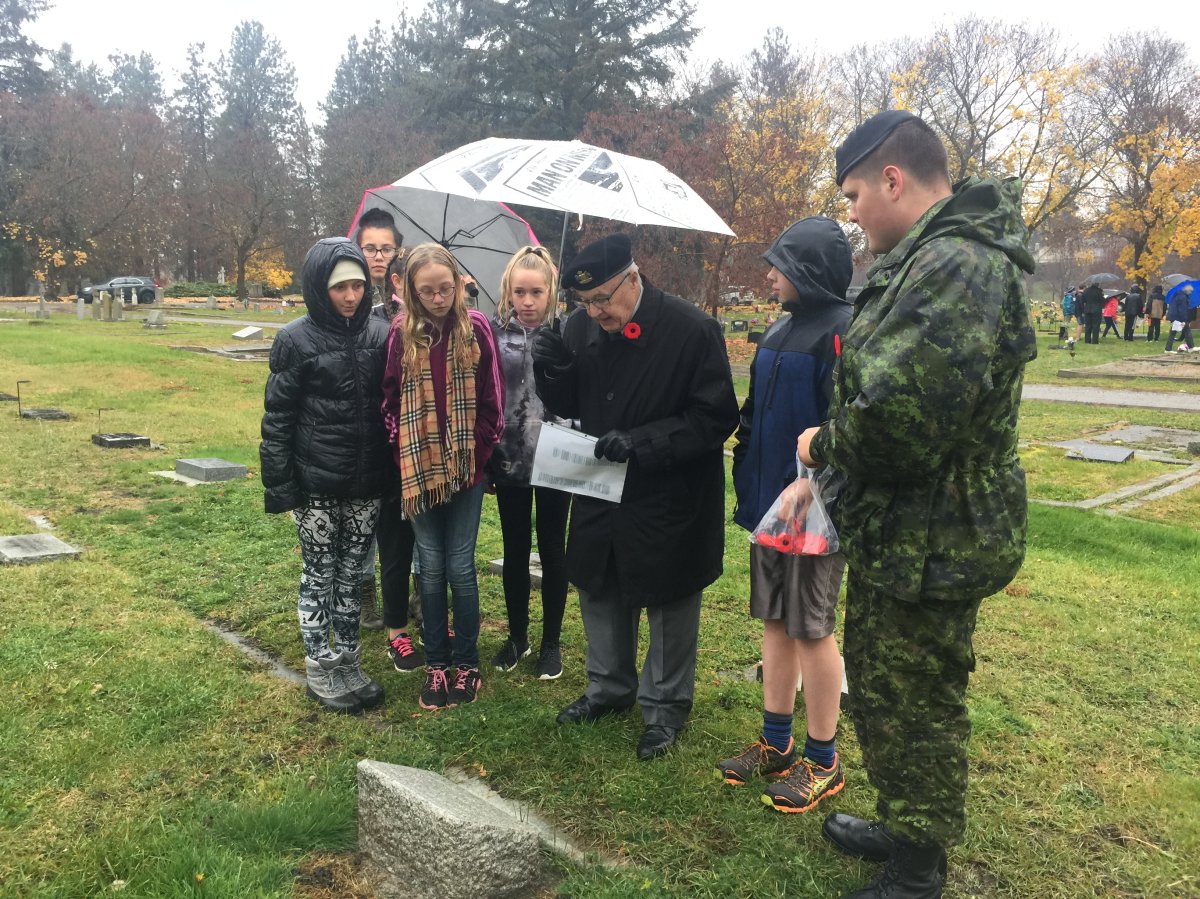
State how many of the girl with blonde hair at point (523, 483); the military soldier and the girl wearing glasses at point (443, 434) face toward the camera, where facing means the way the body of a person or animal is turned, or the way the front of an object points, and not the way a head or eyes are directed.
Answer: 2

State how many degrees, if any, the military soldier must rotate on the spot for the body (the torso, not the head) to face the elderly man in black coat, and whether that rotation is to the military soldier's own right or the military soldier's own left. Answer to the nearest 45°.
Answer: approximately 45° to the military soldier's own right

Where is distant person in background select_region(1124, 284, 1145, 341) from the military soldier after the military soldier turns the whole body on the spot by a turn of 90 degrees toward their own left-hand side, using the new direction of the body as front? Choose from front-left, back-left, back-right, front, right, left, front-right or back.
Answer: back

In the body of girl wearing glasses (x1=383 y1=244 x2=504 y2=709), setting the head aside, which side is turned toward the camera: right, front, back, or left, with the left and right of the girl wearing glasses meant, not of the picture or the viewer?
front

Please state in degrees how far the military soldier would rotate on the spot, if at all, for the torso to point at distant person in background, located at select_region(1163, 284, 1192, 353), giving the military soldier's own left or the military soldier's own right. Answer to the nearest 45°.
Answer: approximately 90° to the military soldier's own right

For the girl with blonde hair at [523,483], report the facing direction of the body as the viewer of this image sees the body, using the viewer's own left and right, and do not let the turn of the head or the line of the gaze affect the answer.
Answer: facing the viewer

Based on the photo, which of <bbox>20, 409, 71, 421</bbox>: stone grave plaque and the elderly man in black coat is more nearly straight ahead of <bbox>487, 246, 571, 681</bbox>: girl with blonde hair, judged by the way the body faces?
the elderly man in black coat

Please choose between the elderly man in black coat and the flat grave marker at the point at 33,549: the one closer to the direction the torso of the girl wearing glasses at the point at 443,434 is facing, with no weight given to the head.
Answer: the elderly man in black coat

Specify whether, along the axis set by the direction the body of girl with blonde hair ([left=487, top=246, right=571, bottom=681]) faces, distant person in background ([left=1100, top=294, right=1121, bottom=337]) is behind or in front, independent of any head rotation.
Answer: behind

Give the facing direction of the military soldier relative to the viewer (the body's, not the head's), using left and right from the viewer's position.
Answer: facing to the left of the viewer

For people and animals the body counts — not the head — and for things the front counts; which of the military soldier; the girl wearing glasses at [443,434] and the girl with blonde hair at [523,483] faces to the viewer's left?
the military soldier

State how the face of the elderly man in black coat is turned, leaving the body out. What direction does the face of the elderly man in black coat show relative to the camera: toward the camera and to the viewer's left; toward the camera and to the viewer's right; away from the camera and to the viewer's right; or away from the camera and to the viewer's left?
toward the camera and to the viewer's left

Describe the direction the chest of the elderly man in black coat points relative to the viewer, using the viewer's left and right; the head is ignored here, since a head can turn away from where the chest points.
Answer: facing the viewer and to the left of the viewer

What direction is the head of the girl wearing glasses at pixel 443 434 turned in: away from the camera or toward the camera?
toward the camera

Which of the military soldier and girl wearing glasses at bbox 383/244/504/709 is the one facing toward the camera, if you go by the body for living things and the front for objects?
the girl wearing glasses

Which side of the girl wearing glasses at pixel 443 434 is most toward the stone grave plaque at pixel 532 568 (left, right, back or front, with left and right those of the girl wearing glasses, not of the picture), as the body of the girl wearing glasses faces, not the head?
back

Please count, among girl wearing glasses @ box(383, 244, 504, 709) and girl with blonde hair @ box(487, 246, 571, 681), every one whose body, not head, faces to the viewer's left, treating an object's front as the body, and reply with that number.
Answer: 0
